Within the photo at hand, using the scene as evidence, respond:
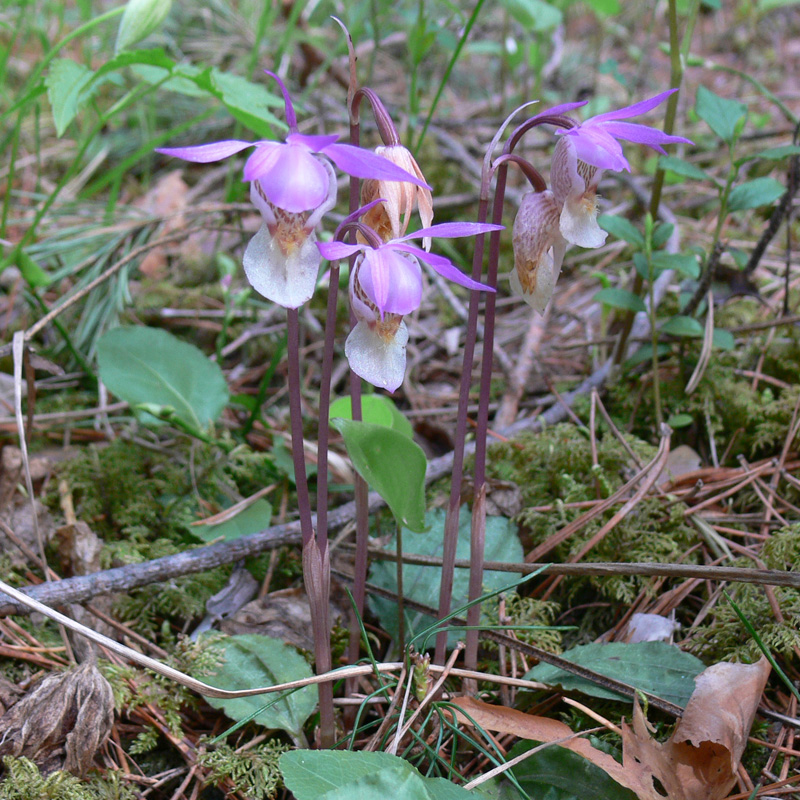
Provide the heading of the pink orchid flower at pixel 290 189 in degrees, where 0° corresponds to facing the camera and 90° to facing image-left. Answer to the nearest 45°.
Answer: approximately 0°

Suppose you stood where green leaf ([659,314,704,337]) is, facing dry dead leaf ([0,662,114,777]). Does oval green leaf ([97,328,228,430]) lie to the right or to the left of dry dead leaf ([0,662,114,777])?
right

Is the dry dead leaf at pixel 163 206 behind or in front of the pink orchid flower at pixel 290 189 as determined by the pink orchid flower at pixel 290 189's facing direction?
behind

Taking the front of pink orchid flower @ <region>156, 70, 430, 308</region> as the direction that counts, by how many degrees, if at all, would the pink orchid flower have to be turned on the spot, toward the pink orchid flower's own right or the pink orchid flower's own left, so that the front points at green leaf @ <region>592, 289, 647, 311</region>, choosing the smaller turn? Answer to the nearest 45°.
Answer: approximately 135° to the pink orchid flower's own left
